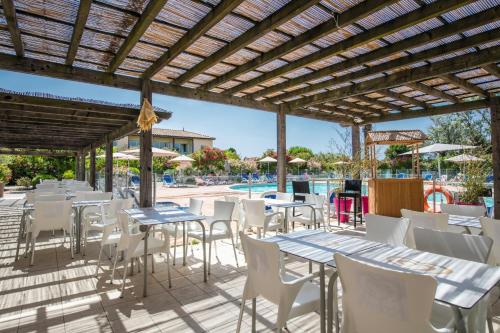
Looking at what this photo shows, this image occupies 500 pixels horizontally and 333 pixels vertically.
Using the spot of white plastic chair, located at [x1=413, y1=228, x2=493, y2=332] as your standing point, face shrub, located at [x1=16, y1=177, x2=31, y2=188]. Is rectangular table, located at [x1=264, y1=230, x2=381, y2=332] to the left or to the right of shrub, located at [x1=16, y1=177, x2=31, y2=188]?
left

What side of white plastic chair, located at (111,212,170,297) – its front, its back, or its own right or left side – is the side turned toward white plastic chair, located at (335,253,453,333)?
right

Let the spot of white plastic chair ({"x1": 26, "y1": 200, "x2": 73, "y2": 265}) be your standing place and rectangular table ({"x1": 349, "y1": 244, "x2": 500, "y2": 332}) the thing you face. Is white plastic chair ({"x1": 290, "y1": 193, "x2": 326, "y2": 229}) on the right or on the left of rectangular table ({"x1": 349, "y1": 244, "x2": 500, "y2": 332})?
left

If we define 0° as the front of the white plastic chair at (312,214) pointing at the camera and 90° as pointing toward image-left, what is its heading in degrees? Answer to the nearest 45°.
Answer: approximately 45°

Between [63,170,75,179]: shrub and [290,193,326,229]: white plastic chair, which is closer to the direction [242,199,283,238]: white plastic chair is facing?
the white plastic chair

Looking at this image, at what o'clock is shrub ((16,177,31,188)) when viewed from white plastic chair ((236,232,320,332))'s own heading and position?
The shrub is roughly at 9 o'clock from the white plastic chair.

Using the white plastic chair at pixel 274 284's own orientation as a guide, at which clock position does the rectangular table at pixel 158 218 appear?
The rectangular table is roughly at 9 o'clock from the white plastic chair.

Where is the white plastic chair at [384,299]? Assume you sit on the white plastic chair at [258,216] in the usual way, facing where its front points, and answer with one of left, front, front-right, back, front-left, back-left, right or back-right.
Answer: back-right

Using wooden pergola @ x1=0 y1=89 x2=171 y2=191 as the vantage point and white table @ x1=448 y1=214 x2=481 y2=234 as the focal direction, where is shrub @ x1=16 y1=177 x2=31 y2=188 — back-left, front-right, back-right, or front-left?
back-left
